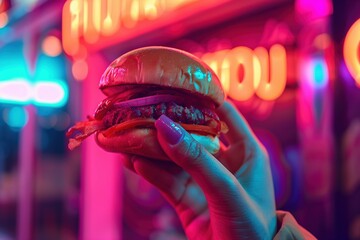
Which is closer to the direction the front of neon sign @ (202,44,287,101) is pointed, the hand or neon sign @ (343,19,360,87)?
the hand

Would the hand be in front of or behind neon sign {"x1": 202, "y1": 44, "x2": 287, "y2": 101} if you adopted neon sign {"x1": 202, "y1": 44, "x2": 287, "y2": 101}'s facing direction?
in front

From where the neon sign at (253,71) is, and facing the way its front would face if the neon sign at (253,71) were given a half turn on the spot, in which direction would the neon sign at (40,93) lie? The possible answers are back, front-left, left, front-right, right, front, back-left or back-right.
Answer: front-left

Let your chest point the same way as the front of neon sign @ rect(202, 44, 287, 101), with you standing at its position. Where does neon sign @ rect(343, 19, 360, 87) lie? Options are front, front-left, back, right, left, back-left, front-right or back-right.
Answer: front-left

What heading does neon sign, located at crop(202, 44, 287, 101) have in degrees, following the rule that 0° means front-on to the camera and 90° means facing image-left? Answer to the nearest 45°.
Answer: approximately 0°
